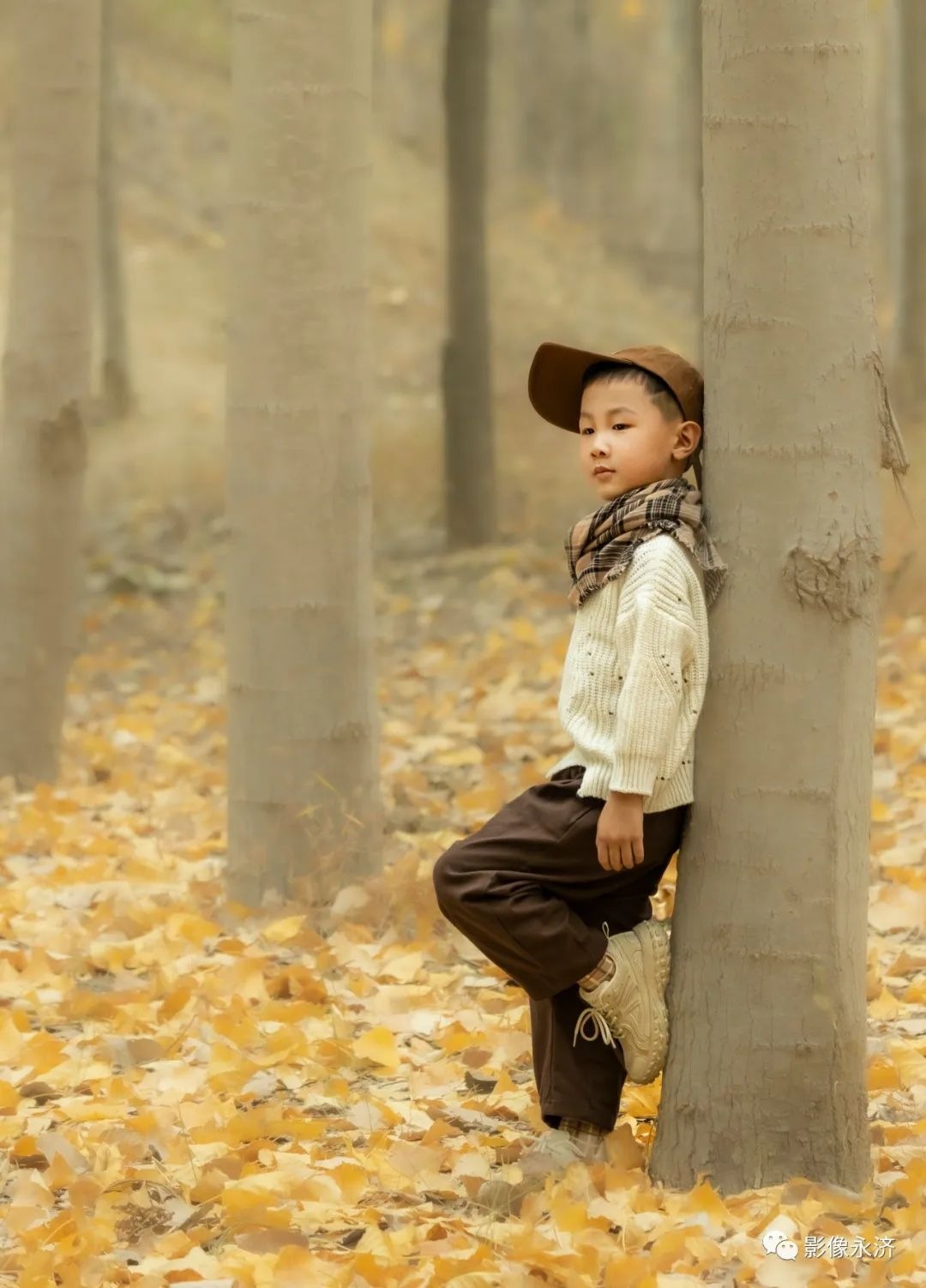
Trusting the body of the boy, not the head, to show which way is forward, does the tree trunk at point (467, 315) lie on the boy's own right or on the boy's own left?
on the boy's own right

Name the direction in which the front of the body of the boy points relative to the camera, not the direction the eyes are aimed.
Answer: to the viewer's left

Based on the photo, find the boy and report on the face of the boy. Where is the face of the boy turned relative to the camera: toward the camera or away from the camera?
toward the camera

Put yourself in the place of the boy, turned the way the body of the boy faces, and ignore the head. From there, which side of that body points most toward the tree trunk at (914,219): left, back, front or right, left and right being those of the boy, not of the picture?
right

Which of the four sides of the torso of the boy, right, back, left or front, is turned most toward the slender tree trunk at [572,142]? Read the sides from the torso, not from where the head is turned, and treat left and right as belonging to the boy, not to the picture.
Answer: right

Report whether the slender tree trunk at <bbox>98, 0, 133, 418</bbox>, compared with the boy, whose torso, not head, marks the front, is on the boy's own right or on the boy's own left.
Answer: on the boy's own right
